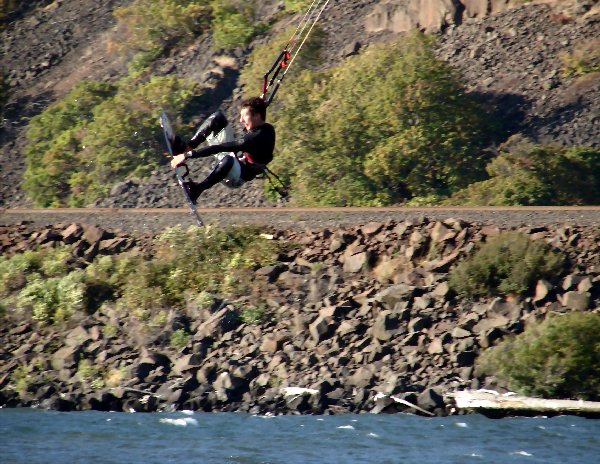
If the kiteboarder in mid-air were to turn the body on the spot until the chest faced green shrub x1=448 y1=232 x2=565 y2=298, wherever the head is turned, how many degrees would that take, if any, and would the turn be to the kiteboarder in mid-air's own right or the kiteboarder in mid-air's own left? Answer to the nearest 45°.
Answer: approximately 135° to the kiteboarder in mid-air's own right

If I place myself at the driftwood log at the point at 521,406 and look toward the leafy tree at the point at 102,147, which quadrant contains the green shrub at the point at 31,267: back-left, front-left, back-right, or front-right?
front-left

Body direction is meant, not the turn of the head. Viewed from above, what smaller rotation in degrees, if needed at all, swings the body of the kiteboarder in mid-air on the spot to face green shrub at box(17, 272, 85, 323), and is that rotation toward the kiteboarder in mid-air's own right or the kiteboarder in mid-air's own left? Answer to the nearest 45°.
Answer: approximately 45° to the kiteboarder in mid-air's own right

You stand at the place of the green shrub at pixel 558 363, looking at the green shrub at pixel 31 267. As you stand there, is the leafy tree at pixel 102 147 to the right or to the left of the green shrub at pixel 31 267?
right

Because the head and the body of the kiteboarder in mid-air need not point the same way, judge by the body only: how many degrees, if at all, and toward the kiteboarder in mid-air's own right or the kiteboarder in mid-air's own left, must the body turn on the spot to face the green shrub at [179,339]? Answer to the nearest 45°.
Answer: approximately 90° to the kiteboarder in mid-air's own right

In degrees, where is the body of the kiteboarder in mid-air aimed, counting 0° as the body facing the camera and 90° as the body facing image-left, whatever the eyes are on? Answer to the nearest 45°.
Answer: approximately 90°

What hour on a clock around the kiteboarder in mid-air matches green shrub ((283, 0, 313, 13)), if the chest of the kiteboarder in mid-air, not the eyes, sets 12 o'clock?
The green shrub is roughly at 3 o'clock from the kiteboarder in mid-air.

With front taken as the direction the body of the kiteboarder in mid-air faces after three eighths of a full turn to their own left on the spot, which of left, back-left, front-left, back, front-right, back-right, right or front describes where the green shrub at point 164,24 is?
back-left

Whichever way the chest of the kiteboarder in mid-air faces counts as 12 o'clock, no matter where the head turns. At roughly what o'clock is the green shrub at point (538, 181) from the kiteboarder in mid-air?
The green shrub is roughly at 4 o'clock from the kiteboarder in mid-air.

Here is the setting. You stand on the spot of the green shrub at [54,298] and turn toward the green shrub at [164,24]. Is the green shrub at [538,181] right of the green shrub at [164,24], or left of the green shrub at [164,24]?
right
